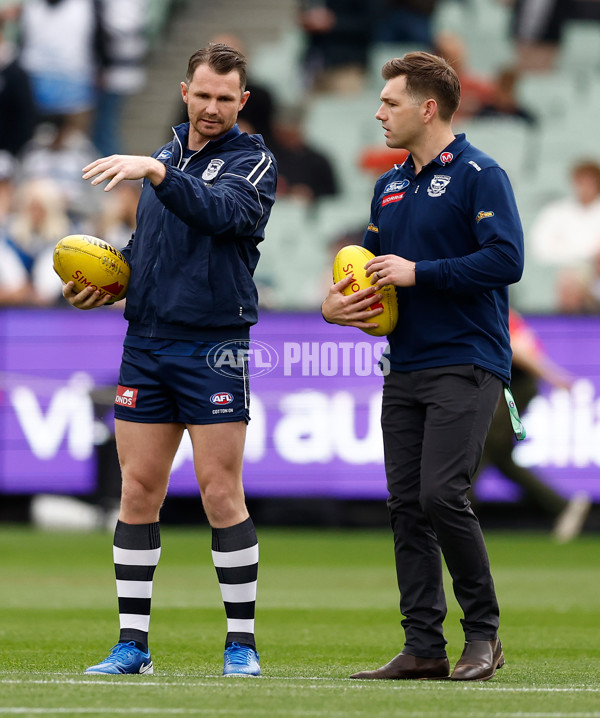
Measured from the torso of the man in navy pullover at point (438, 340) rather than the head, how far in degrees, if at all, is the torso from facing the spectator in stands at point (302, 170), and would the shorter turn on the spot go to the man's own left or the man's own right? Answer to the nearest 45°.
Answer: approximately 135° to the man's own right

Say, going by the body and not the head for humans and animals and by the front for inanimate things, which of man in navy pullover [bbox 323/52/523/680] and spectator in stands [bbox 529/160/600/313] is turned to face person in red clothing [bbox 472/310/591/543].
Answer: the spectator in stands

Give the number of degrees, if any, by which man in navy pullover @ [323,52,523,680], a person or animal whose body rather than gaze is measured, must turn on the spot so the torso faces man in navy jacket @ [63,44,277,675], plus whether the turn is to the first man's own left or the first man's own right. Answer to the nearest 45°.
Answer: approximately 45° to the first man's own right

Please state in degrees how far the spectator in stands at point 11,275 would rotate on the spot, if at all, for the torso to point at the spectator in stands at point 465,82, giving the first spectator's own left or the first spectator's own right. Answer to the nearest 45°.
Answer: approximately 90° to the first spectator's own left

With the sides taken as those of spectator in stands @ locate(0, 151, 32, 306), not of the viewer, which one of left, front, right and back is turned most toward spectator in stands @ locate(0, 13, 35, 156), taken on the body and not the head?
back

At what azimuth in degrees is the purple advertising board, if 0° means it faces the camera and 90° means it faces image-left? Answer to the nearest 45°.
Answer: approximately 0°
